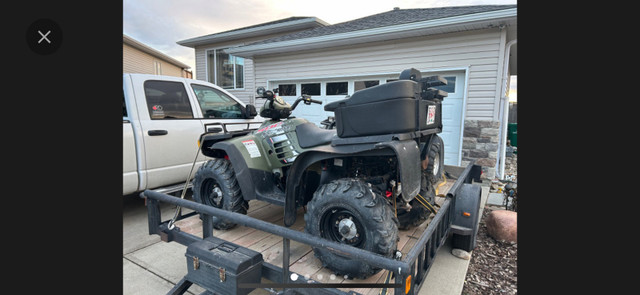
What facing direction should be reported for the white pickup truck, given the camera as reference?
facing away from the viewer and to the right of the viewer

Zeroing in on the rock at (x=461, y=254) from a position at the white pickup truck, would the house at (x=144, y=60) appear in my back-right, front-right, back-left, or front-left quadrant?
back-left

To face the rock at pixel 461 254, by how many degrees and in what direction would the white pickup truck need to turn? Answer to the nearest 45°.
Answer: approximately 90° to its right

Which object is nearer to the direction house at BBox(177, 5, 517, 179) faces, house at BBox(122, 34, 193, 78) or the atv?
the atv

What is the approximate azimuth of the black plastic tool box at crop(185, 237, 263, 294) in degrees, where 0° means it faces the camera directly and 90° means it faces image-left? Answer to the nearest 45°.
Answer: approximately 45°

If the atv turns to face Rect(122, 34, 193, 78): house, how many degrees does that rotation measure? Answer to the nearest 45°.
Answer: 0° — it already faces it

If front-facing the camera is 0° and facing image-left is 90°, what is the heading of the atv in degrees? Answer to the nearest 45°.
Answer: approximately 135°
